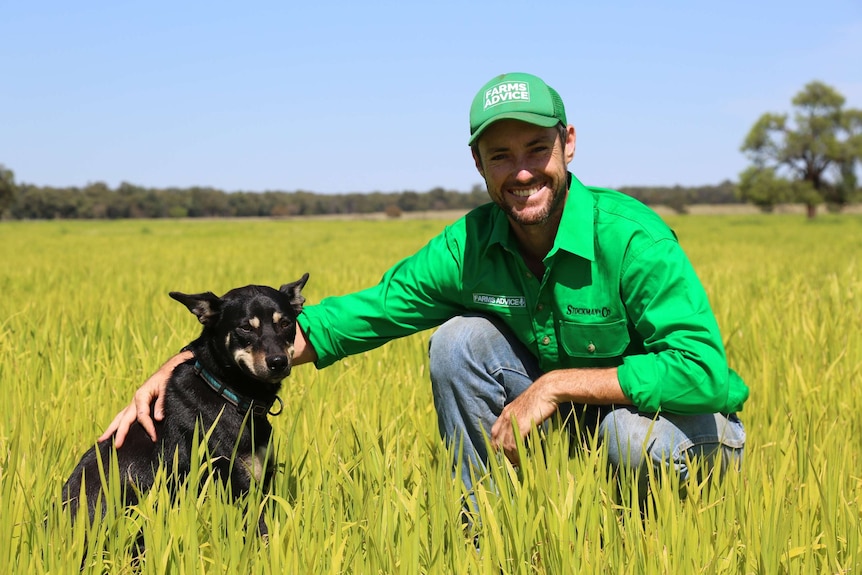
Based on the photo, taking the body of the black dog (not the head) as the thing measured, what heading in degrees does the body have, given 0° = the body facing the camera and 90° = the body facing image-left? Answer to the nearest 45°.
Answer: approximately 315°

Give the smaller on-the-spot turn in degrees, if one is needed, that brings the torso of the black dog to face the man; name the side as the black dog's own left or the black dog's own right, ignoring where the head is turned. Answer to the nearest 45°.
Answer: approximately 45° to the black dog's own left

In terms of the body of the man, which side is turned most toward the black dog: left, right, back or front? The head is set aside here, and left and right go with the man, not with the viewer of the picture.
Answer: right

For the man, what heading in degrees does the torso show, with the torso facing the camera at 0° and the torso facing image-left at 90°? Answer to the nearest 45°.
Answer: approximately 0°
